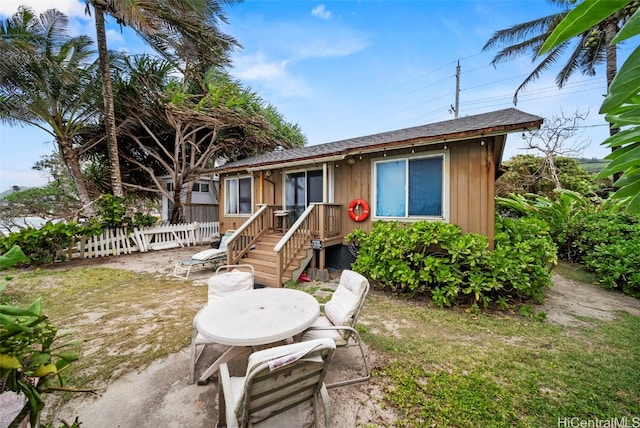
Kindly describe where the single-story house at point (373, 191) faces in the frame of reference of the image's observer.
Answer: facing the viewer and to the left of the viewer

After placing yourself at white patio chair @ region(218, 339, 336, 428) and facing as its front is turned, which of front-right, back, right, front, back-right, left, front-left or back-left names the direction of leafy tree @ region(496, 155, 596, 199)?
right

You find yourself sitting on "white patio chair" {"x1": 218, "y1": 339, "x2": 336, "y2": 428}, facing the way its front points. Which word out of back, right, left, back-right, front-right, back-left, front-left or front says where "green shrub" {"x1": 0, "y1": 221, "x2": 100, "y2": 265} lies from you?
front

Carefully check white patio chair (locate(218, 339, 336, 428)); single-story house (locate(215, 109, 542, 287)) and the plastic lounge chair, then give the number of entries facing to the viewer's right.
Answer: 0

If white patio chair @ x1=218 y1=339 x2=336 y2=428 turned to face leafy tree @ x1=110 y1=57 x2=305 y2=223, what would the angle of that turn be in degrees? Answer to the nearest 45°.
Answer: approximately 45° to its right

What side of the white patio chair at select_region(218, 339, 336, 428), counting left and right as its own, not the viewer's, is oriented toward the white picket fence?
front

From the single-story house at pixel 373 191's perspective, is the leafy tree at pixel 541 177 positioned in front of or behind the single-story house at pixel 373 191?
behind

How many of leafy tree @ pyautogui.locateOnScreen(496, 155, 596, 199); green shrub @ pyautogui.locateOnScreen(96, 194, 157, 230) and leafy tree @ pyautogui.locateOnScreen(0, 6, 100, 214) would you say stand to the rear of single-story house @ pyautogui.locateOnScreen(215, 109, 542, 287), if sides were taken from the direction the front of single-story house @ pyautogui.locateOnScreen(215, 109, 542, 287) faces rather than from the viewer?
1

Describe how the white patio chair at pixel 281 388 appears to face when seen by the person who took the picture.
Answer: facing away from the viewer and to the left of the viewer

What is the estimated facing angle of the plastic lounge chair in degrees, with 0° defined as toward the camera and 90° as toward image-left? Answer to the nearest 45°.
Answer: approximately 45°

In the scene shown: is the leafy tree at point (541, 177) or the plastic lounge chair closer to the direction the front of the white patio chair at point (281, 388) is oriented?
the plastic lounge chair

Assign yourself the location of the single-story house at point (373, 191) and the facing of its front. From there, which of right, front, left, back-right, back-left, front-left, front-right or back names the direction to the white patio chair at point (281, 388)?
front-left

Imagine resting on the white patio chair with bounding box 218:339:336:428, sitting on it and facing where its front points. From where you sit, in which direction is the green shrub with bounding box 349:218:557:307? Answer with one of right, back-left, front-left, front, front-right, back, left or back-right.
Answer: right

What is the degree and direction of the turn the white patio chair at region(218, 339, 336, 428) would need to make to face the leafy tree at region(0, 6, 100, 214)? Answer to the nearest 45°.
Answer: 0° — it already faces it

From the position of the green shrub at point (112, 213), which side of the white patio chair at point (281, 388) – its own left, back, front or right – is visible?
front
